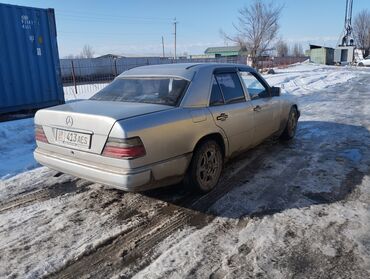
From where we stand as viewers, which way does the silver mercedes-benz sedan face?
facing away from the viewer and to the right of the viewer

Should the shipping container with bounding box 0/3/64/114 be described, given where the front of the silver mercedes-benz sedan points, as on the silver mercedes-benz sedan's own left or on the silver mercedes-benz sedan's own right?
on the silver mercedes-benz sedan's own left

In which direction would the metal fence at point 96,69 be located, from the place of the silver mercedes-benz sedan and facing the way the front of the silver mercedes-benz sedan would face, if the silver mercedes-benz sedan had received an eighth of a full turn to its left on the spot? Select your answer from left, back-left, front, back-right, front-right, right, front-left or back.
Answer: front
